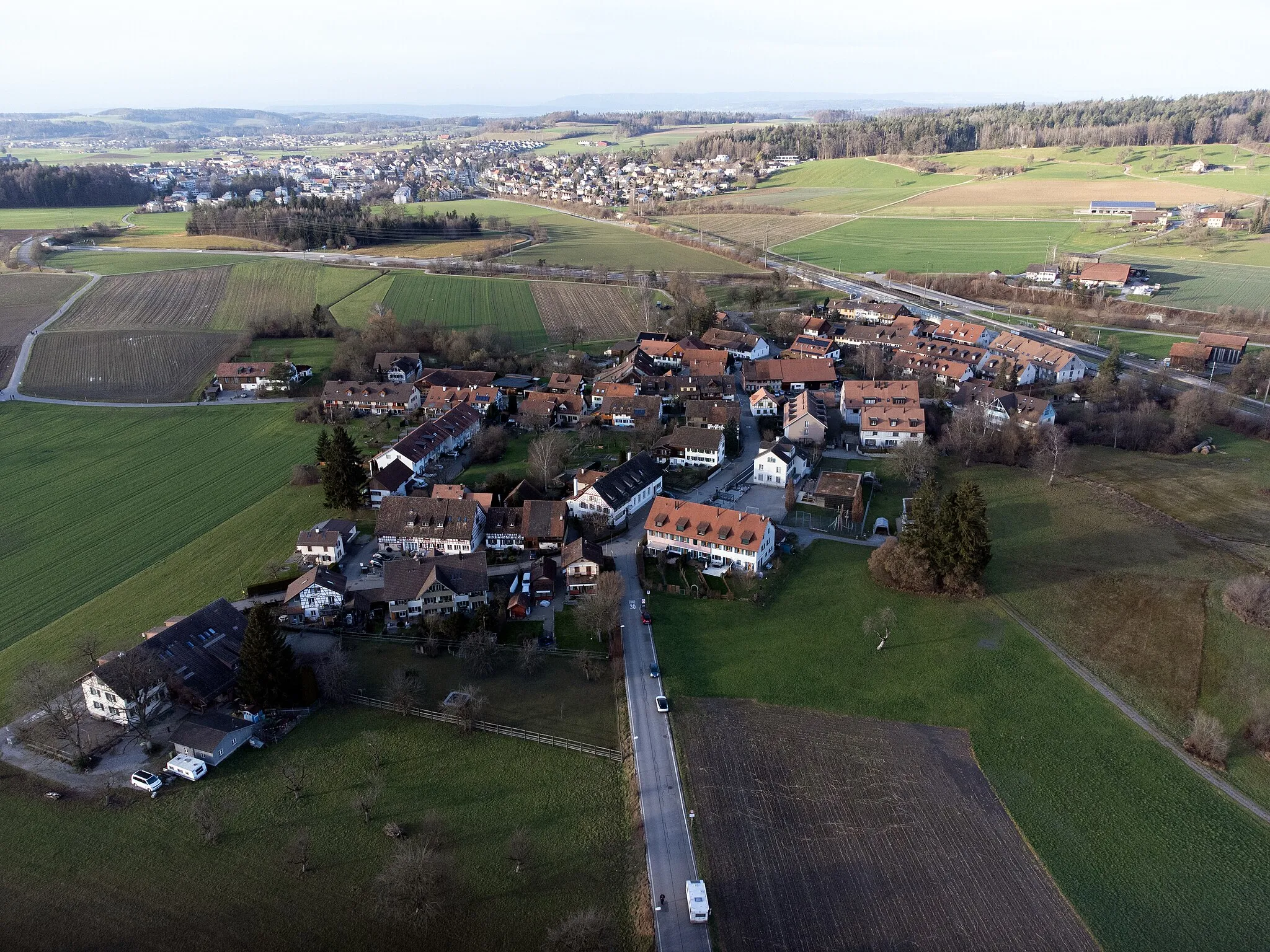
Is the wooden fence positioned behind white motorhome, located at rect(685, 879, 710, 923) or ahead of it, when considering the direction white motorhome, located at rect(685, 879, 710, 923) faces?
ahead

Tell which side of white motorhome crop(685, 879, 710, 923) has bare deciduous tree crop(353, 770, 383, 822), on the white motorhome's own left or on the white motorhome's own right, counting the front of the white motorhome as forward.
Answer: on the white motorhome's own left

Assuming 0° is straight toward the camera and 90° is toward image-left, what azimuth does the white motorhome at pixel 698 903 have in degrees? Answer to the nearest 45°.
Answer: approximately 180°

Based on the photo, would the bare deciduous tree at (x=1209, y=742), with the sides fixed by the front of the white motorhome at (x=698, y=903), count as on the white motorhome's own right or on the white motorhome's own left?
on the white motorhome's own right

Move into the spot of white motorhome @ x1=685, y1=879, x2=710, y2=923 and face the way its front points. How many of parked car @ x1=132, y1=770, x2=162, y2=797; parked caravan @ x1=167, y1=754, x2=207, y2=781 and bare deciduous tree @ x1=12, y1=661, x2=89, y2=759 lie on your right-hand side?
0

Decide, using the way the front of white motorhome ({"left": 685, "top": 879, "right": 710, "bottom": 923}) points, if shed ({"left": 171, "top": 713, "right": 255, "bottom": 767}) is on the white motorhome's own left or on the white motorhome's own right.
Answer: on the white motorhome's own left

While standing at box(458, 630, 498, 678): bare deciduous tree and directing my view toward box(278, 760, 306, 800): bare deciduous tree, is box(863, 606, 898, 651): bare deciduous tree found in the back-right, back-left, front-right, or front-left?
back-left

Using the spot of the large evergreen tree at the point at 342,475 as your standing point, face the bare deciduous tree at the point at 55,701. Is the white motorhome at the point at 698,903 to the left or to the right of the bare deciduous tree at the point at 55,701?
left

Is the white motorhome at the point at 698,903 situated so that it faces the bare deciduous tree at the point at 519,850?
no

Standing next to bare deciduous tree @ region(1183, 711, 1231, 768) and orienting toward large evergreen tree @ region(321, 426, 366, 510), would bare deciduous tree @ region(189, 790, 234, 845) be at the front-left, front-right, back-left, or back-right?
front-left

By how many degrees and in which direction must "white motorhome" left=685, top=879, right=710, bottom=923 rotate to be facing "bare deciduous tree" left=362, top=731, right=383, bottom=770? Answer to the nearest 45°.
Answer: approximately 45° to its left

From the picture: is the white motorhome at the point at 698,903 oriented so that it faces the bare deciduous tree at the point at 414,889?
no

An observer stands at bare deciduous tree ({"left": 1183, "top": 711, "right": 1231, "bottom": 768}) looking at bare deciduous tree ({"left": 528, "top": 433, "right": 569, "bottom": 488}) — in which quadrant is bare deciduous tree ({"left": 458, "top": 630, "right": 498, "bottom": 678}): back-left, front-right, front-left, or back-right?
front-left

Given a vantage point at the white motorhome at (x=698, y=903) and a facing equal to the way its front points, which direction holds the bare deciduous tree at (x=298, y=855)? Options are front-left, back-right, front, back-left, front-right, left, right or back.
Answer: left

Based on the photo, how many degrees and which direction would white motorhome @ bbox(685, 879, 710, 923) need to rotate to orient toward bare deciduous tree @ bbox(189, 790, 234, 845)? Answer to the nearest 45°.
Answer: approximately 90° to its left
